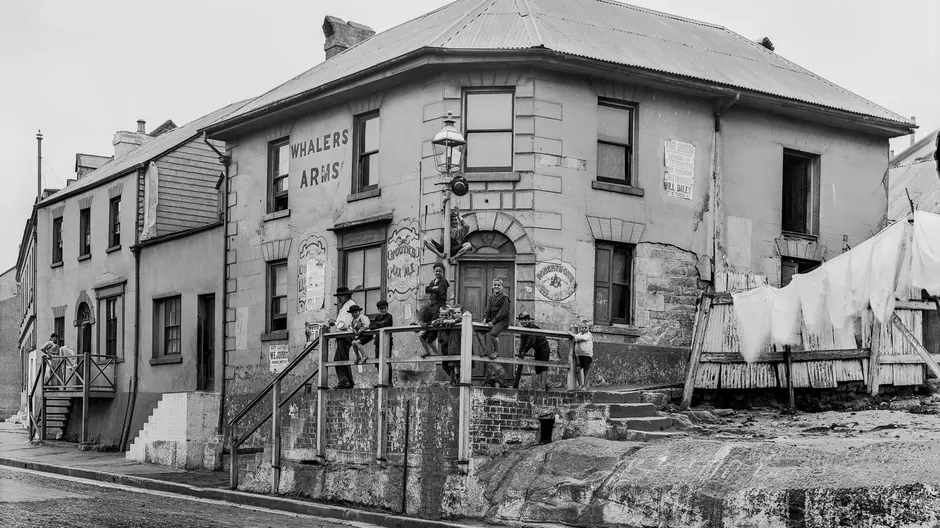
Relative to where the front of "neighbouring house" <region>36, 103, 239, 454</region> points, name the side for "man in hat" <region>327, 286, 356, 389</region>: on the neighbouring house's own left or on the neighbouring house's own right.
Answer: on the neighbouring house's own left

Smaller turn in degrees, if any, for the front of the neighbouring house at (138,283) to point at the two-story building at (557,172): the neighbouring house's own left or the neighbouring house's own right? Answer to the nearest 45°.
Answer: approximately 90° to the neighbouring house's own left

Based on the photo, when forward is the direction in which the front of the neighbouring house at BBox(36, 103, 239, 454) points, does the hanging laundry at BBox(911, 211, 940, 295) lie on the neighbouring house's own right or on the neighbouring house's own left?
on the neighbouring house's own left

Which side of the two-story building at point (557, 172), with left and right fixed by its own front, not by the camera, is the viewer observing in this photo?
front

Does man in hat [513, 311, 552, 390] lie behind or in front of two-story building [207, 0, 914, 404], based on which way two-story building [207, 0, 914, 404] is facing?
in front

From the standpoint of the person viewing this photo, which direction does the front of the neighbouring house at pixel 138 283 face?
facing the viewer and to the left of the viewer

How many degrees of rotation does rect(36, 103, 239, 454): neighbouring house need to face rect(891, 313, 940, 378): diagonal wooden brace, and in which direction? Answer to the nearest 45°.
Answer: approximately 90° to its left

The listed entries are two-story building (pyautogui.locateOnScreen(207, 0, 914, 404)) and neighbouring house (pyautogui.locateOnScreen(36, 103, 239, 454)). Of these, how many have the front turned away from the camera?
0

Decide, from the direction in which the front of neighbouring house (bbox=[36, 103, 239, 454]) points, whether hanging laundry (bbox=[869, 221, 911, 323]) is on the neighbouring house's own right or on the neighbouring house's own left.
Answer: on the neighbouring house's own left
